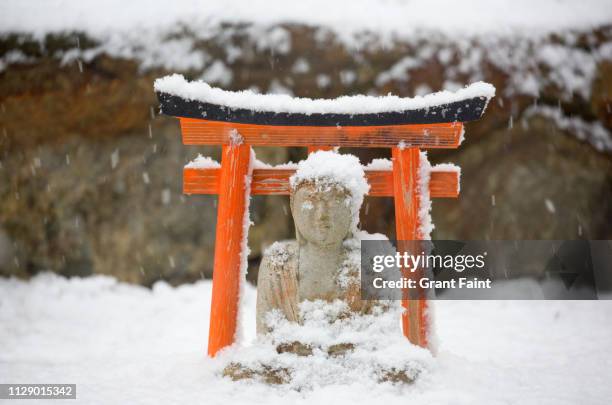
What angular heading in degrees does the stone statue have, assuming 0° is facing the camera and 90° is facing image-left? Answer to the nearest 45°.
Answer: approximately 0°
